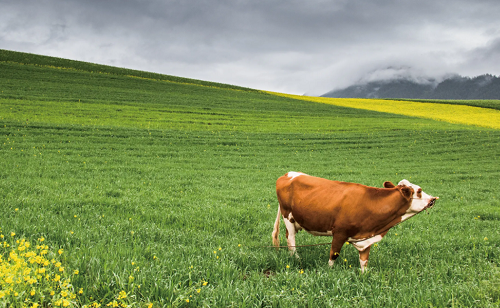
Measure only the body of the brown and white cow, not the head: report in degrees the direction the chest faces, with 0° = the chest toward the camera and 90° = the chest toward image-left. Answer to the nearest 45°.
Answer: approximately 270°
